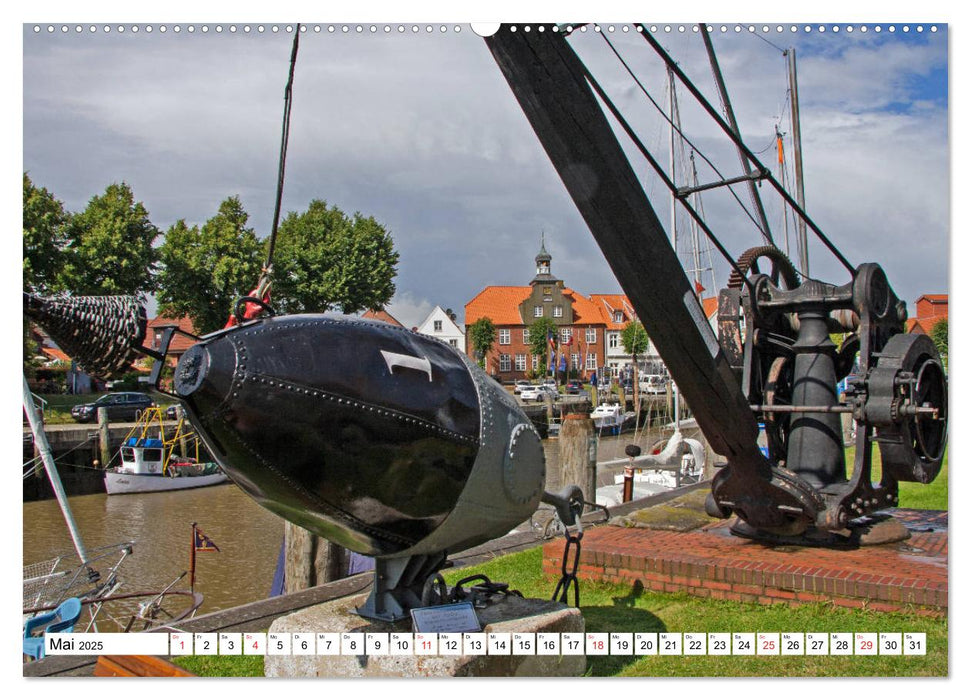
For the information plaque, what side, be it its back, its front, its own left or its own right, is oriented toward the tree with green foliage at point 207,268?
back

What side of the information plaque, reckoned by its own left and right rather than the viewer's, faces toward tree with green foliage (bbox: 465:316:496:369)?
back

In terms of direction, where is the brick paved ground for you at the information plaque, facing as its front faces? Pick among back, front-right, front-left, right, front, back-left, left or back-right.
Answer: back-left

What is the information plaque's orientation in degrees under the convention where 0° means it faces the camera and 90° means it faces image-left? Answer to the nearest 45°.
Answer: approximately 0°

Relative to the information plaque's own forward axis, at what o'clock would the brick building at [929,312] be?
The brick building is roughly at 8 o'clock from the information plaque.

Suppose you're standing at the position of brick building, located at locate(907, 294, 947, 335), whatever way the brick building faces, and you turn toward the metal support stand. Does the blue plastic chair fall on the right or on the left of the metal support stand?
right

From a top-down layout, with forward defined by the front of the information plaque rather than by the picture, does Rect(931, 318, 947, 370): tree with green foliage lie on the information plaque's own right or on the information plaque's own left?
on the information plaque's own left

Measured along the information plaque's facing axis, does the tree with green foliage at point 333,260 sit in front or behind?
behind

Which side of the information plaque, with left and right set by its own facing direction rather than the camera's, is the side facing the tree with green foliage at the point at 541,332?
back

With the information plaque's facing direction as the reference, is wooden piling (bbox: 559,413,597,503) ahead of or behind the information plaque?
behind
